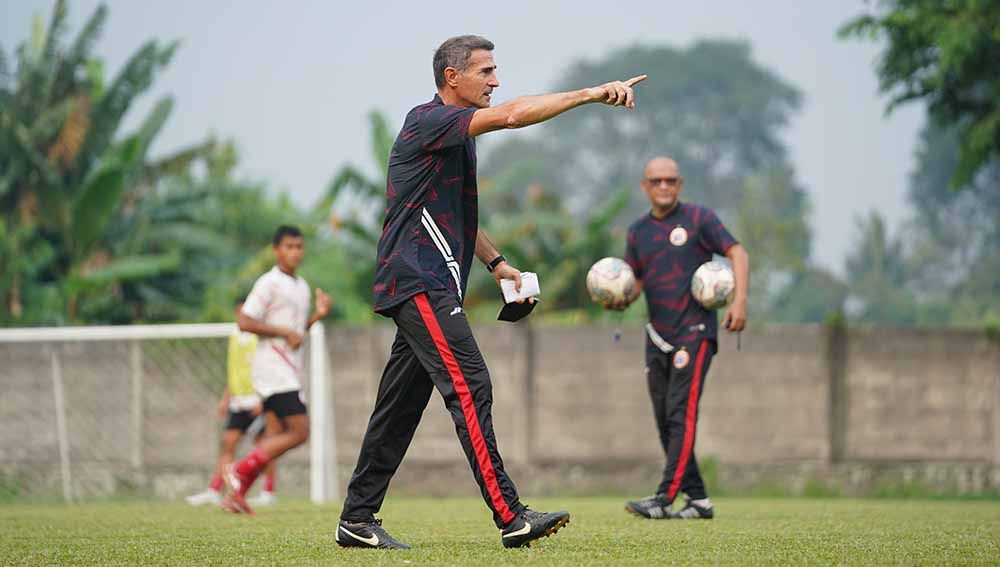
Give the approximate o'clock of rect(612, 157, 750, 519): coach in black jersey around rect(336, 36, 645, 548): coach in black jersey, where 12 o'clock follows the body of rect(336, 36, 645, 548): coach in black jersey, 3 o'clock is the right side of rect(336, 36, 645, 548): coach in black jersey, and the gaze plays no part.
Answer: rect(612, 157, 750, 519): coach in black jersey is roughly at 10 o'clock from rect(336, 36, 645, 548): coach in black jersey.

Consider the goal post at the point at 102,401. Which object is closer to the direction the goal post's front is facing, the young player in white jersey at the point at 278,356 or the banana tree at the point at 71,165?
the young player in white jersey

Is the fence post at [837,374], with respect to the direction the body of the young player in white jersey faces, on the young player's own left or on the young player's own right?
on the young player's own left

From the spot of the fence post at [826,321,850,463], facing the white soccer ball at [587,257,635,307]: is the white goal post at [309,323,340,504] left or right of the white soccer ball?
right

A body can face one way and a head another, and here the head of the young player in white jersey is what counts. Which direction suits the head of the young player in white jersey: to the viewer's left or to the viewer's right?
to the viewer's right

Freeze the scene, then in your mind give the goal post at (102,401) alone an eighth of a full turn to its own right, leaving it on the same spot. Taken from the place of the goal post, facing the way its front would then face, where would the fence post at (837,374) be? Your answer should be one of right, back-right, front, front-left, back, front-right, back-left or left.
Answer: back-left

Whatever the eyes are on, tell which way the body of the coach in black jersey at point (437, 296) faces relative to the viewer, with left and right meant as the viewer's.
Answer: facing to the right of the viewer

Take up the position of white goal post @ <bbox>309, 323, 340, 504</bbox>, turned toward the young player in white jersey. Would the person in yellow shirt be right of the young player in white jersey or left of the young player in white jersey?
right

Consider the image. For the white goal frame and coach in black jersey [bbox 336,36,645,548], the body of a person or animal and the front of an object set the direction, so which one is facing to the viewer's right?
the coach in black jersey

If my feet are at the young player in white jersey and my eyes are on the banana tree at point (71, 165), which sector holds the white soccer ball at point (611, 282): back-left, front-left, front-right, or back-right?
back-right
